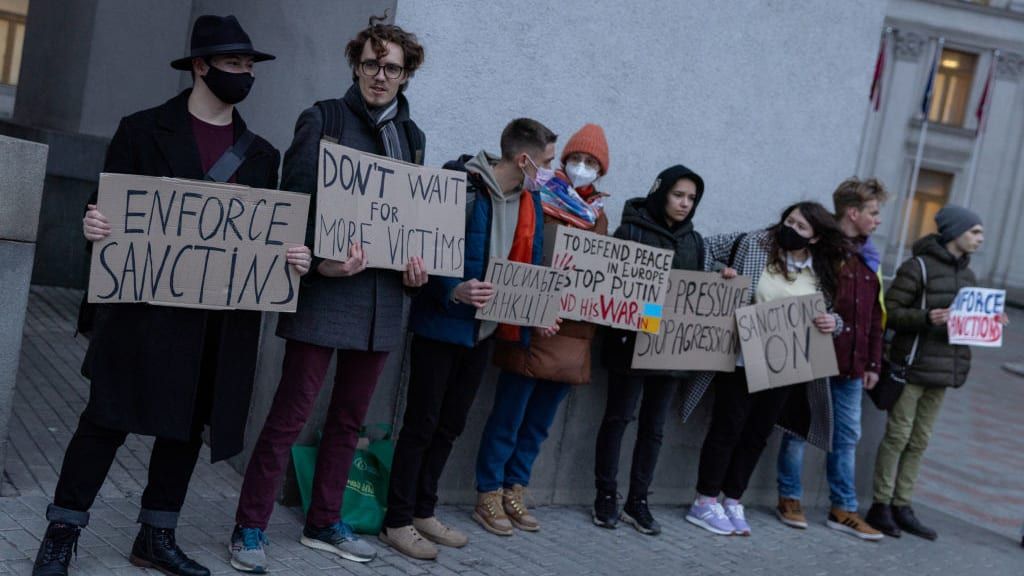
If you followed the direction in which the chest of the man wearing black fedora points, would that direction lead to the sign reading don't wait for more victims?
no

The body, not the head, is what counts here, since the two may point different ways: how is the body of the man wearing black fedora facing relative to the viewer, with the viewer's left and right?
facing the viewer and to the right of the viewer

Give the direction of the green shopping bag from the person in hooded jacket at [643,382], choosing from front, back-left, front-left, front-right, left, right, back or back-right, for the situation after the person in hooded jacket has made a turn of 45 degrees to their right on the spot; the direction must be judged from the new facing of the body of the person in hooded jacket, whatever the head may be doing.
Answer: front-right

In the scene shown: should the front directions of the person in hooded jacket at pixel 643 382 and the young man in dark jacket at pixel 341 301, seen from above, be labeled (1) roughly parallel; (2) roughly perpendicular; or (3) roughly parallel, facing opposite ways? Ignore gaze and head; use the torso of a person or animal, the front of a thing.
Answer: roughly parallel

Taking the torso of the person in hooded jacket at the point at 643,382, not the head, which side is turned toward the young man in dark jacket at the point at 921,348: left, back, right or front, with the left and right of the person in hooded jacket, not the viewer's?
left

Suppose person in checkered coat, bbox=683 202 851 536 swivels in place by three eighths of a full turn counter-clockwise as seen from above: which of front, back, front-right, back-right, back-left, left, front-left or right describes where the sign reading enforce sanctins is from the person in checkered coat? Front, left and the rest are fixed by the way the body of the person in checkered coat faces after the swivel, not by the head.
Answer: back

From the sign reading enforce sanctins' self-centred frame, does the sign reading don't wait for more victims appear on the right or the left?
on its left

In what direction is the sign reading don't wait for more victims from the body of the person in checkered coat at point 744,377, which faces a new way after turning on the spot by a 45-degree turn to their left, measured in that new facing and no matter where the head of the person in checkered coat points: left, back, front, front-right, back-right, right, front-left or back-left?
right

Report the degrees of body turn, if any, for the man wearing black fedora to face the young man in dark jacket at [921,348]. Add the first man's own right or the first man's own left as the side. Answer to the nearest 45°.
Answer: approximately 45° to the first man's own left

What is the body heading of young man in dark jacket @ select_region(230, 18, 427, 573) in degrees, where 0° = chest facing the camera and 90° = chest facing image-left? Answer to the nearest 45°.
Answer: approximately 315°

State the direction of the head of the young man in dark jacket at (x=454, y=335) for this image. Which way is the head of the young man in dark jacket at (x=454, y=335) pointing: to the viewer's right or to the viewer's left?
to the viewer's right

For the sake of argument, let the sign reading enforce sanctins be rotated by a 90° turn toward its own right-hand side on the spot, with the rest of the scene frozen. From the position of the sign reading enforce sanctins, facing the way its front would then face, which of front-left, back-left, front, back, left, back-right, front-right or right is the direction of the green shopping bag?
back-right

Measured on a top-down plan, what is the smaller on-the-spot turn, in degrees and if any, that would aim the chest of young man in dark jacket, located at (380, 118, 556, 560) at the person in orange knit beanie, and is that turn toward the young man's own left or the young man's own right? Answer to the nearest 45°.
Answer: approximately 90° to the young man's own left

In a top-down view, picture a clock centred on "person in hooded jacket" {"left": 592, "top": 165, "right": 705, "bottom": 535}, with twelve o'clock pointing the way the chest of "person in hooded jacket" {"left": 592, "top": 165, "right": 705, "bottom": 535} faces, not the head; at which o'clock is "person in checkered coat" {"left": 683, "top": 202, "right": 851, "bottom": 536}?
"person in checkered coat" {"left": 683, "top": 202, "right": 851, "bottom": 536} is roughly at 9 o'clock from "person in hooded jacket" {"left": 592, "top": 165, "right": 705, "bottom": 535}.

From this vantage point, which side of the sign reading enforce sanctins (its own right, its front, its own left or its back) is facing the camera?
front

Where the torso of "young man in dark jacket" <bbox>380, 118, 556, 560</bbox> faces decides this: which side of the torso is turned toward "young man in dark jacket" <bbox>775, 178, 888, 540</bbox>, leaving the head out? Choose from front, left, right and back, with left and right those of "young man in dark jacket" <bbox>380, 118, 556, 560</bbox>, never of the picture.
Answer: left
